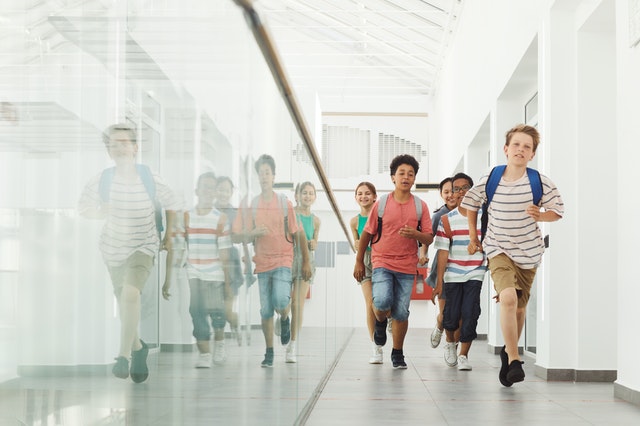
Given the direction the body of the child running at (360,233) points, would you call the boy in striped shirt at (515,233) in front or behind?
in front

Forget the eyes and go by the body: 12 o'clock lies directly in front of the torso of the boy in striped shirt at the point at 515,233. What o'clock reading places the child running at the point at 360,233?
The child running is roughly at 5 o'clock from the boy in striped shirt.

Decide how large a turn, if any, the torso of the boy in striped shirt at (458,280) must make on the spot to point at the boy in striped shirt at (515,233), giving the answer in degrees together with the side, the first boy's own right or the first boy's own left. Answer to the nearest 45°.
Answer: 0° — they already face them

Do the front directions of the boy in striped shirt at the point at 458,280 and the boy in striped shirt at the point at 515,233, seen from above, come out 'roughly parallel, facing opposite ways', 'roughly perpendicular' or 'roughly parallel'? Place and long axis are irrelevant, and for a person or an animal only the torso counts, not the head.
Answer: roughly parallel

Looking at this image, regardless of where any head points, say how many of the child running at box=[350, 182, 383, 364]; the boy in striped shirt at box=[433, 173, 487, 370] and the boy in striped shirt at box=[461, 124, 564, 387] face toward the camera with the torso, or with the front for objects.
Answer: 3

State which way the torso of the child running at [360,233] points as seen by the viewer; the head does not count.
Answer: toward the camera

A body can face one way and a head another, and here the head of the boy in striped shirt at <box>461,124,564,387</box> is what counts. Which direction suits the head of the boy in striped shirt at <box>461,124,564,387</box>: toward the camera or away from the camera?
toward the camera

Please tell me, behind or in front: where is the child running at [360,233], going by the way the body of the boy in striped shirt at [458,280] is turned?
behind

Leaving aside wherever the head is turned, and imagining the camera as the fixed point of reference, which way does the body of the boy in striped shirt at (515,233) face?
toward the camera
